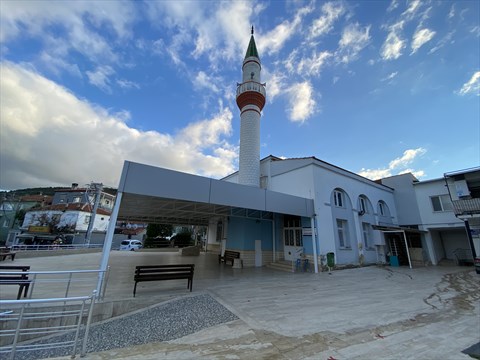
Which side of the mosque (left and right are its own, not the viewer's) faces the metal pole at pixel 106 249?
front

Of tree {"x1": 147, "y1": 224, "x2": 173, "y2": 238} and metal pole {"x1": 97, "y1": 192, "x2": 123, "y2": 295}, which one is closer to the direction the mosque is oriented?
the metal pole

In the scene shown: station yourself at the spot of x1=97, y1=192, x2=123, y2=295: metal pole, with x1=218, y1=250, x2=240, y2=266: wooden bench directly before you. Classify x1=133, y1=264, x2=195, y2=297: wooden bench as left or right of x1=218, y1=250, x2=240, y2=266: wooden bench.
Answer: right

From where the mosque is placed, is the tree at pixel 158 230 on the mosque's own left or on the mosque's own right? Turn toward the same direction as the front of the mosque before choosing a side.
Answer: on the mosque's own right

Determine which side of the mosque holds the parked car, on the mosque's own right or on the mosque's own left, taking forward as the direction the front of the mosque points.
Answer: on the mosque's own right

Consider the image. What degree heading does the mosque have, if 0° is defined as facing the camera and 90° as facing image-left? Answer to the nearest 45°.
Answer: approximately 45°

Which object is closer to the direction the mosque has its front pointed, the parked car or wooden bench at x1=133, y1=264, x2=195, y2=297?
the wooden bench
